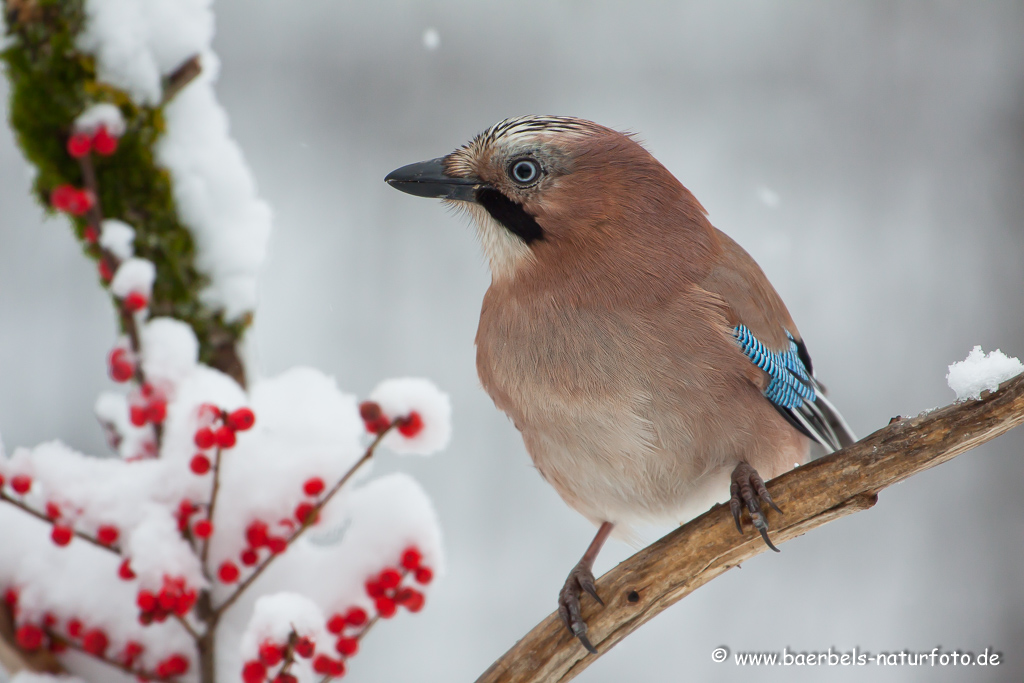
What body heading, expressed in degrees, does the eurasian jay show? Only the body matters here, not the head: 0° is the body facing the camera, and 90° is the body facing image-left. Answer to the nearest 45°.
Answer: approximately 45°

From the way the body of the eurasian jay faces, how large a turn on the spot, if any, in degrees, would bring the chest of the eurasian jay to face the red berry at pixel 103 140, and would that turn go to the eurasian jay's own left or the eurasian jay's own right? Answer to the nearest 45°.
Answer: approximately 45° to the eurasian jay's own right
